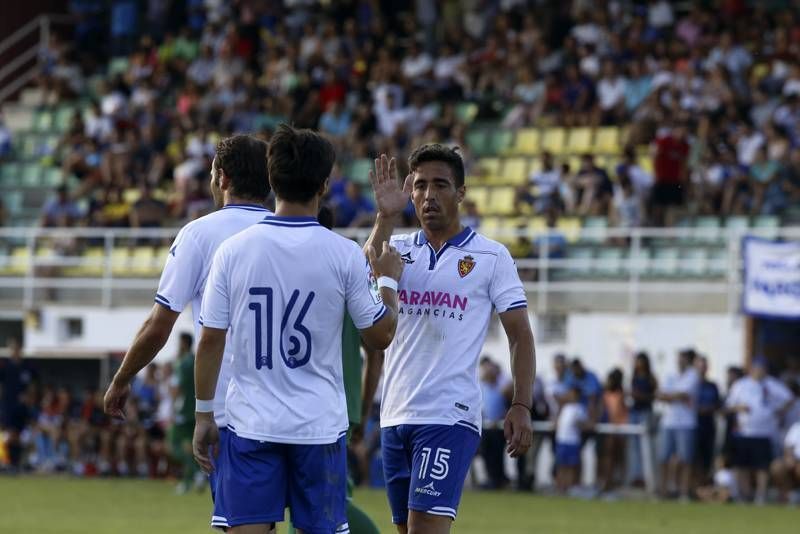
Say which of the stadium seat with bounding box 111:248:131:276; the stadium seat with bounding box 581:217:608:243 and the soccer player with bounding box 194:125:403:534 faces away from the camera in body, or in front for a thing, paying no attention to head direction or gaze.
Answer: the soccer player

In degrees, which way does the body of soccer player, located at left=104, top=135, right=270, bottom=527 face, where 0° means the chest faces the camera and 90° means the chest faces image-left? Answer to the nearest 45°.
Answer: approximately 135°

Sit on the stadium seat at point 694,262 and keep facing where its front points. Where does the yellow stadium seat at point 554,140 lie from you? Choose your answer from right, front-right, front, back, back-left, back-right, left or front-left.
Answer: back-right

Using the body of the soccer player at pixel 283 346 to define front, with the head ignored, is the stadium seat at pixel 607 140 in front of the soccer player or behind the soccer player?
in front

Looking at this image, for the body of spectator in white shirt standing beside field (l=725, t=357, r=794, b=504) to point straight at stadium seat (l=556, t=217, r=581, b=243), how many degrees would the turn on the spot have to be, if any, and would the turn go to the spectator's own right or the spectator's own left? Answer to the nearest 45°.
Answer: approximately 135° to the spectator's own right

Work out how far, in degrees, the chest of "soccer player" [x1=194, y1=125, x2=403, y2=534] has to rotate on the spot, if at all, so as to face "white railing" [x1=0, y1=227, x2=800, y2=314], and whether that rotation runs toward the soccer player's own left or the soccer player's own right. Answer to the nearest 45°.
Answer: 0° — they already face it

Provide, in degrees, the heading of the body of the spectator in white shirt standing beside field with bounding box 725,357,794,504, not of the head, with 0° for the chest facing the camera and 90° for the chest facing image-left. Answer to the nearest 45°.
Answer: approximately 0°

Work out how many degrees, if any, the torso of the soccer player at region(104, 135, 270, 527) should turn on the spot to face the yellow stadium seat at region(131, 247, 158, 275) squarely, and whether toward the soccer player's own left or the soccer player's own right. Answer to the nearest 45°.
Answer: approximately 45° to the soccer player's own right
